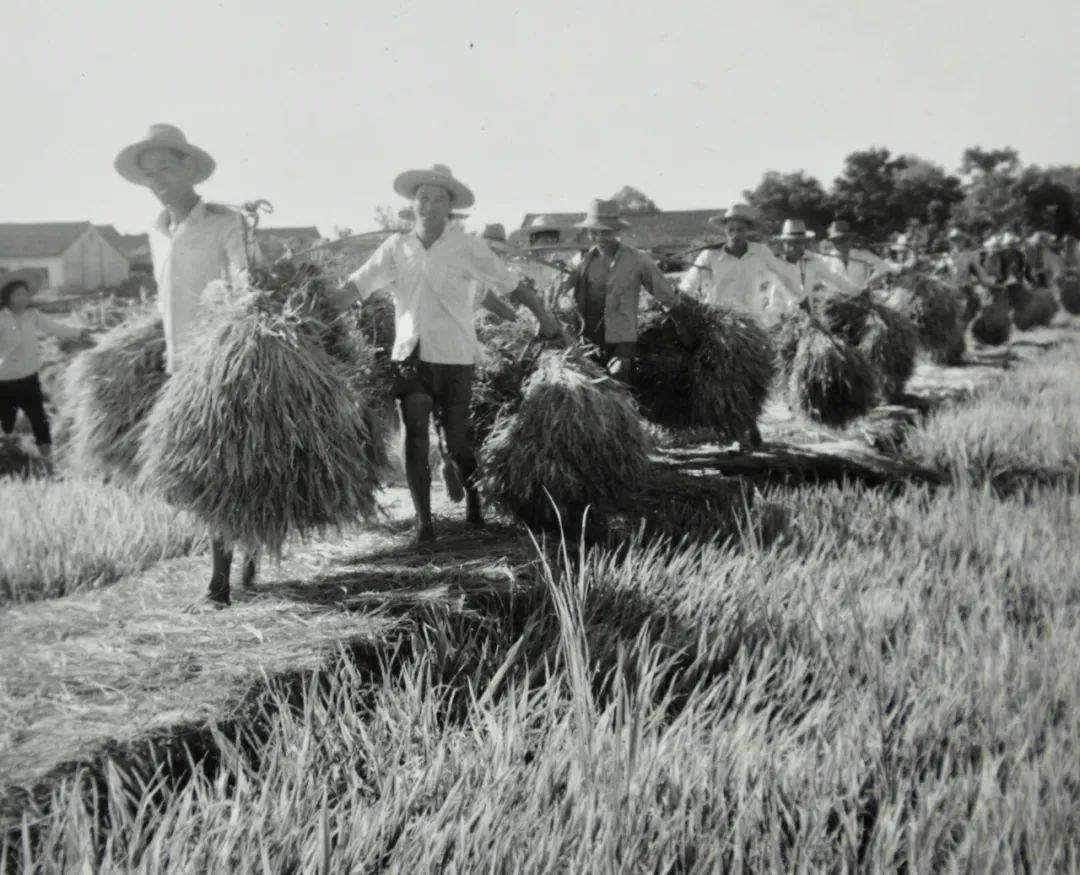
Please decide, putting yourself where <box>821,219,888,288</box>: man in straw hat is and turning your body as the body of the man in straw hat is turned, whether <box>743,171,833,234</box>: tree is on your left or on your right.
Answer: on your right

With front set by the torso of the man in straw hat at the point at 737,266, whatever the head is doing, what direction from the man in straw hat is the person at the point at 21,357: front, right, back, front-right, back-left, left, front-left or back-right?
right

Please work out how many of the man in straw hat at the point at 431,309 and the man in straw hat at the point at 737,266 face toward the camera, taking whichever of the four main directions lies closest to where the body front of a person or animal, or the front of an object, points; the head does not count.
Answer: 2

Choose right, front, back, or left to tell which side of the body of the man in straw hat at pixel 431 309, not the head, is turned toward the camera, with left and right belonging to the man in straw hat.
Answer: front

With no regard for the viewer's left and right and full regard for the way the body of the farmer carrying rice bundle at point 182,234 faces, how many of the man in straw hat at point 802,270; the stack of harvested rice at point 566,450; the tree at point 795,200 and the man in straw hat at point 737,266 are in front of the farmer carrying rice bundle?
0

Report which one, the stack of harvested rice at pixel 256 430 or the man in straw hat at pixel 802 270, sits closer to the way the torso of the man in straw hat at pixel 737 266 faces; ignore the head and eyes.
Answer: the stack of harvested rice

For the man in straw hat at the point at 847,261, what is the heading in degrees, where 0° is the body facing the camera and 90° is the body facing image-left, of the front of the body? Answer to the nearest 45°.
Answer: approximately 45°

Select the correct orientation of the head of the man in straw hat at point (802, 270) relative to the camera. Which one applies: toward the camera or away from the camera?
toward the camera

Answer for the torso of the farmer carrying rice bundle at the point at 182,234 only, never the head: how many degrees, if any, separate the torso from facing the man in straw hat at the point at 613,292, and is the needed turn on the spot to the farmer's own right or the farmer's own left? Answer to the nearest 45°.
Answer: approximately 180°

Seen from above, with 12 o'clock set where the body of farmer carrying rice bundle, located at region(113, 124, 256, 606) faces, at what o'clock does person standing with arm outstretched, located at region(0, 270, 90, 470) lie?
The person standing with arm outstretched is roughly at 4 o'clock from the farmer carrying rice bundle.

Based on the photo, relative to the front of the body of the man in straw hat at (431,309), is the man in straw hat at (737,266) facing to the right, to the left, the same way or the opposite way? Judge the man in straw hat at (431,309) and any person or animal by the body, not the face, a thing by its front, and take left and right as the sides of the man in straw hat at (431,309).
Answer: the same way

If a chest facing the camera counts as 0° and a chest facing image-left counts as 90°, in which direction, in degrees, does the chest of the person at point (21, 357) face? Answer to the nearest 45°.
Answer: approximately 315°

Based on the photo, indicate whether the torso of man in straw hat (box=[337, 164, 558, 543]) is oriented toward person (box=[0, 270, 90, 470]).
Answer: no

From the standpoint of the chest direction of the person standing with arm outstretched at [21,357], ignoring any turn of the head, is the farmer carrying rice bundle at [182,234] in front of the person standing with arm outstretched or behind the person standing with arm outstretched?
in front

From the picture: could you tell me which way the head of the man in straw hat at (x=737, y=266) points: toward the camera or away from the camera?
toward the camera

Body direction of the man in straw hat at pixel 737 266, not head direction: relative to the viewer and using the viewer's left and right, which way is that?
facing the viewer
